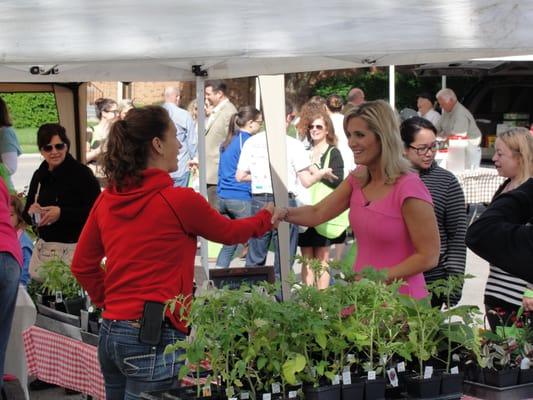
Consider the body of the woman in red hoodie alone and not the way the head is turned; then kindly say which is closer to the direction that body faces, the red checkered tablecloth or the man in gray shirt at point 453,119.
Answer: the man in gray shirt

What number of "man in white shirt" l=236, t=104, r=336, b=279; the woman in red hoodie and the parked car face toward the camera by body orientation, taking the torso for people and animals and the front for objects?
0

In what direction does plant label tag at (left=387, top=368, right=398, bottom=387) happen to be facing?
toward the camera

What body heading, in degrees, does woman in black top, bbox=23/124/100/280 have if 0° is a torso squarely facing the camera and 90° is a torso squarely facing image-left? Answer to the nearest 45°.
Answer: approximately 45°

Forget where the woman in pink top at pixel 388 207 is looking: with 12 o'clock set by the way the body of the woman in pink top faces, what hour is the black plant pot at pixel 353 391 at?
The black plant pot is roughly at 11 o'clock from the woman in pink top.

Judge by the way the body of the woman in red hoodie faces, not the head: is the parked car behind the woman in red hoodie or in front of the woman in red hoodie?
in front

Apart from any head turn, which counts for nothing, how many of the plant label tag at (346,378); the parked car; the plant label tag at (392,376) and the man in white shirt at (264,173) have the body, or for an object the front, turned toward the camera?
2

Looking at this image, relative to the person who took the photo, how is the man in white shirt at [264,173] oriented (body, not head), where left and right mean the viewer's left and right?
facing away from the viewer

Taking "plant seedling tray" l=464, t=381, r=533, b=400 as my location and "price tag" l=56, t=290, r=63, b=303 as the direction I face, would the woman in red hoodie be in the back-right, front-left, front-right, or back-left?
front-left

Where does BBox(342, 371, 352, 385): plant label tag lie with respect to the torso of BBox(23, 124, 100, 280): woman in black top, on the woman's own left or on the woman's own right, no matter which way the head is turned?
on the woman's own left

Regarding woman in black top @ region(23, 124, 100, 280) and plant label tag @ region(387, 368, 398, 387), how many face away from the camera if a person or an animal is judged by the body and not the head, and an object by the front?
0

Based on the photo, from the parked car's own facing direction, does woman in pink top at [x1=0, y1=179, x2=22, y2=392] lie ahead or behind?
behind

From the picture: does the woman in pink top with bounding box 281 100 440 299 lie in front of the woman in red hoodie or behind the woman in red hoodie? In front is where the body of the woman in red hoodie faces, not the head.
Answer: in front

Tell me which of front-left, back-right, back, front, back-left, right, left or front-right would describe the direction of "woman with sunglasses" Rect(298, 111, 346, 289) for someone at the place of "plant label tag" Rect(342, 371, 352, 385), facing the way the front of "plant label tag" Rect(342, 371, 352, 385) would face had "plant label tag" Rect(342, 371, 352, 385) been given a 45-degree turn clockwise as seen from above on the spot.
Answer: back-right

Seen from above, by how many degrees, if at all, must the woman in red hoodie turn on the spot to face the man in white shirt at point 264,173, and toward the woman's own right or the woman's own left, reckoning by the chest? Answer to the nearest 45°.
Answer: approximately 45° to the woman's own left

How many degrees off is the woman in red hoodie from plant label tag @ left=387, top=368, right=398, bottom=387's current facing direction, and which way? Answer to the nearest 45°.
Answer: approximately 90° to its right

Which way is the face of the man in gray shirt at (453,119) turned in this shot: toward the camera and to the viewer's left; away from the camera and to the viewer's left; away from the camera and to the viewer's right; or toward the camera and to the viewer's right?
toward the camera and to the viewer's left
